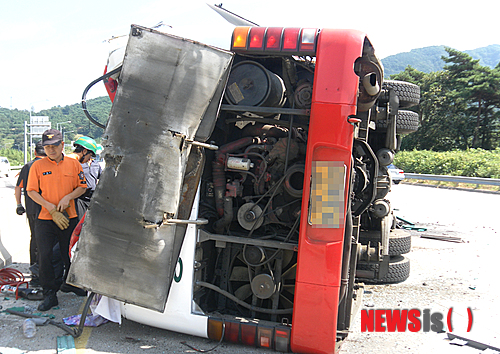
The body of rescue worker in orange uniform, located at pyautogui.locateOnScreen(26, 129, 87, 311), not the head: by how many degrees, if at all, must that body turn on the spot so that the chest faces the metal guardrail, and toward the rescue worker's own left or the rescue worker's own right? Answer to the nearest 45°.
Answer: approximately 135° to the rescue worker's own left

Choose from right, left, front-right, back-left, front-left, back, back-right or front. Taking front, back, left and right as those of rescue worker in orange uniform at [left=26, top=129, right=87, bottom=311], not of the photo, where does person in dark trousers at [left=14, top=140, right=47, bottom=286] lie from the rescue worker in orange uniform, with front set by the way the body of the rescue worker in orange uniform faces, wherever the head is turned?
back

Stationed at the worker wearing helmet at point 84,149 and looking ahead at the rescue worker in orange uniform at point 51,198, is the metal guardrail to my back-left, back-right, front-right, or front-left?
back-left

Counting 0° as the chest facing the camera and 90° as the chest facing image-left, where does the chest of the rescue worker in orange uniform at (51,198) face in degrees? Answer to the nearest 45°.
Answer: approximately 0°

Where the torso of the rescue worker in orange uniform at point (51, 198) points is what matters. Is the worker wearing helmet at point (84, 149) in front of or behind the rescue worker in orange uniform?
behind
